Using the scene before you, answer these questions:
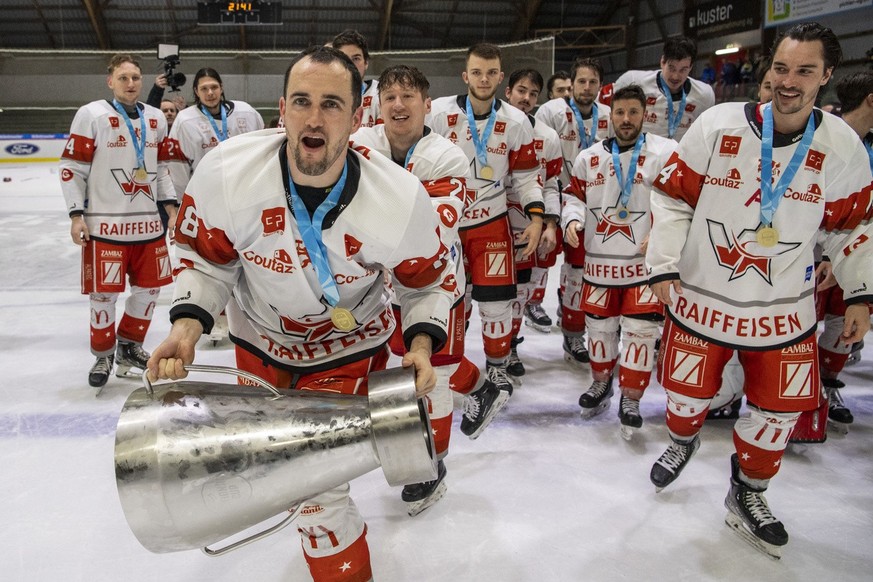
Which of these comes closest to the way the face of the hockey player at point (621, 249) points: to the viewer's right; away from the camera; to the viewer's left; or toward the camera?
toward the camera

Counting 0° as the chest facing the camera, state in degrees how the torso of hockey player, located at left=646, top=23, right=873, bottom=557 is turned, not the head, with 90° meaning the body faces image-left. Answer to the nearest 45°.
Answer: approximately 0°

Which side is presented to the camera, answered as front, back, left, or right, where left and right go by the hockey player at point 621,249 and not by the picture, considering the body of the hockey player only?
front

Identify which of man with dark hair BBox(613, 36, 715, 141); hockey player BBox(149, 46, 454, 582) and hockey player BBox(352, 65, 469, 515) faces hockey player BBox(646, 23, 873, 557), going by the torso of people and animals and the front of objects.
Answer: the man with dark hair

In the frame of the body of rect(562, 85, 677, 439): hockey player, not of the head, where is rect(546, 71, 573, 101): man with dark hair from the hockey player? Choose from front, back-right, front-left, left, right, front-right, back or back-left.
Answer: back

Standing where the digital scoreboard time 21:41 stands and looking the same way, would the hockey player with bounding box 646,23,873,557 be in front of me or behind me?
in front

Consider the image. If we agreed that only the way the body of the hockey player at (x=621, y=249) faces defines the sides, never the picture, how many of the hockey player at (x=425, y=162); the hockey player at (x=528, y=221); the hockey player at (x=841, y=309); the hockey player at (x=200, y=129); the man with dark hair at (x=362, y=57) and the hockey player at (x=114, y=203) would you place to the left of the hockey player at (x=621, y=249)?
1

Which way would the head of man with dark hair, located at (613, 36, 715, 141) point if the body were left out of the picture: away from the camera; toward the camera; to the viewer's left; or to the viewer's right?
toward the camera

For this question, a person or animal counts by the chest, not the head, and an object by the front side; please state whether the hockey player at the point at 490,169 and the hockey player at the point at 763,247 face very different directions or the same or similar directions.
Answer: same or similar directions

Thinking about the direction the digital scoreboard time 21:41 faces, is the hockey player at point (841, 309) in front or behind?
in front

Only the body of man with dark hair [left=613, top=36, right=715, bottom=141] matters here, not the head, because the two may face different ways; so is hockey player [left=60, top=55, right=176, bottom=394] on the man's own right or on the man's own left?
on the man's own right

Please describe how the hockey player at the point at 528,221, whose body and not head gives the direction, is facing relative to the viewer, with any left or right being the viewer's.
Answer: facing the viewer and to the left of the viewer

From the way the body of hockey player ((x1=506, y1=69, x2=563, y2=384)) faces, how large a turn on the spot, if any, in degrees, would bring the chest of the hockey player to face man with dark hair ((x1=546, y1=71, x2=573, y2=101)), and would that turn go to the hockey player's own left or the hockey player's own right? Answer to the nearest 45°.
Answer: approximately 135° to the hockey player's own right

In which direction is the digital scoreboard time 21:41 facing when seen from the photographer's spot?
facing the viewer

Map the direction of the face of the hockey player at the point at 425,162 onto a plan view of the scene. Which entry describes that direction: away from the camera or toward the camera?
toward the camera

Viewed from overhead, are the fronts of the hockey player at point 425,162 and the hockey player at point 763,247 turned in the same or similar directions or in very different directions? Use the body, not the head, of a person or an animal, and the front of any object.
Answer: same or similar directions

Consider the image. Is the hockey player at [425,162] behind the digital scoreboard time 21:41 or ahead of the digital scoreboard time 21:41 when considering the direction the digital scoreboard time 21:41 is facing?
ahead

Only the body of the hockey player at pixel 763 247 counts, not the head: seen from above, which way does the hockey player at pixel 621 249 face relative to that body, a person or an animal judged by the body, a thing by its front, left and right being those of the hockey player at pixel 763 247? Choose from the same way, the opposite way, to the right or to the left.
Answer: the same way
